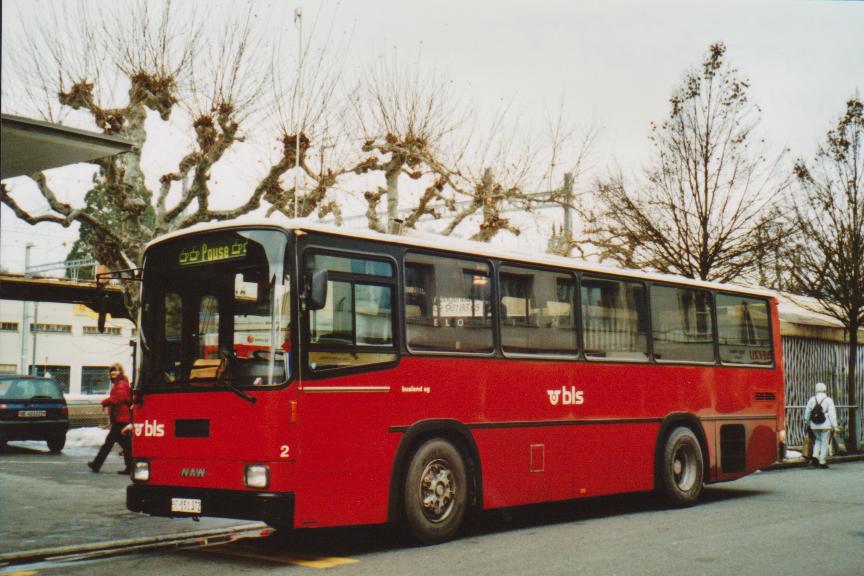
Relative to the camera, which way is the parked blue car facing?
away from the camera

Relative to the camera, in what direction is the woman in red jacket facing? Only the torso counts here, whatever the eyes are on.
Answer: to the viewer's left

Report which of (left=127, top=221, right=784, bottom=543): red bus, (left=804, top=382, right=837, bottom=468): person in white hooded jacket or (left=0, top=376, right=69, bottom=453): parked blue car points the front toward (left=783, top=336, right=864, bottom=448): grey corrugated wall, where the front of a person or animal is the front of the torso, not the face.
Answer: the person in white hooded jacket

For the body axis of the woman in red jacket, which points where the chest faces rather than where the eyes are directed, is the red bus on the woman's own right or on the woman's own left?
on the woman's own left

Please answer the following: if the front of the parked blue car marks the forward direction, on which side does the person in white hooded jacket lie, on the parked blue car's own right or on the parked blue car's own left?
on the parked blue car's own right

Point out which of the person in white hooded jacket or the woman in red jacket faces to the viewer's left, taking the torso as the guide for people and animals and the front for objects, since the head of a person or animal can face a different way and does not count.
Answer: the woman in red jacket

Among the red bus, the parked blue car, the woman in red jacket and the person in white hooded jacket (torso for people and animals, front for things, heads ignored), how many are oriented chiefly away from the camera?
2

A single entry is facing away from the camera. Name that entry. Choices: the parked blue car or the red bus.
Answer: the parked blue car

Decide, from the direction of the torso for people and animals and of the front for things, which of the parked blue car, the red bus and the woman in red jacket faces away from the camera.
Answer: the parked blue car

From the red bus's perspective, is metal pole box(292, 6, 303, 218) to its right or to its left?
on its right

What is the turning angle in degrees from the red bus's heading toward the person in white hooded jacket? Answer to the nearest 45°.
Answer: approximately 180°

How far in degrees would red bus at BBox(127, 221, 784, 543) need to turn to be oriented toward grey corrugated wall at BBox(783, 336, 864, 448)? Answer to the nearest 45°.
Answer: approximately 180°

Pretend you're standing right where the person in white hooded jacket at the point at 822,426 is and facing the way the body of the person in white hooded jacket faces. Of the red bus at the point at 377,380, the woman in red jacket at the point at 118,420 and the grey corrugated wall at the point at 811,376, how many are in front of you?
1

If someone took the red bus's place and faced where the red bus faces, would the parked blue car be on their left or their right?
on their right
